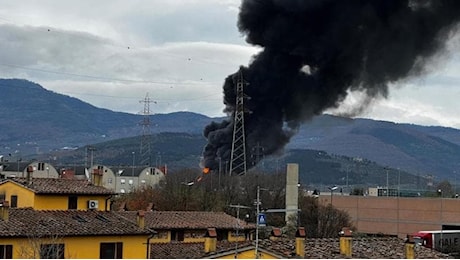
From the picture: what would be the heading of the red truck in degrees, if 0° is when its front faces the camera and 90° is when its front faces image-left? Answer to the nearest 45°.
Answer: approximately 90°

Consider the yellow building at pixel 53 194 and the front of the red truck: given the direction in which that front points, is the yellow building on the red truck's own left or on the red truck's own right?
on the red truck's own left

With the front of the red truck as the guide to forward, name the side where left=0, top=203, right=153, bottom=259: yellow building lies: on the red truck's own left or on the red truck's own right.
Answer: on the red truck's own left

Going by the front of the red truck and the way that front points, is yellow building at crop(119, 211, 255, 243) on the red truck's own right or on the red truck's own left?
on the red truck's own left
